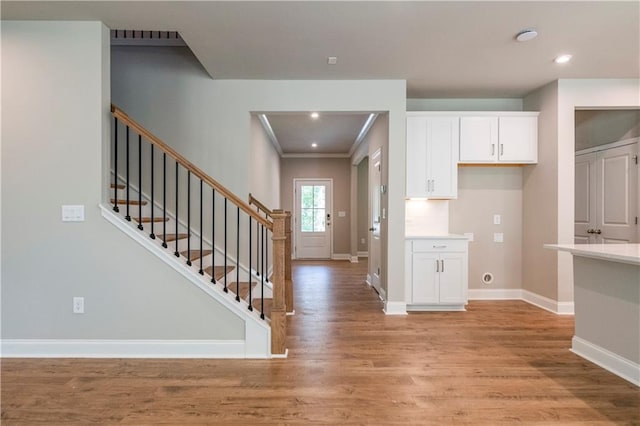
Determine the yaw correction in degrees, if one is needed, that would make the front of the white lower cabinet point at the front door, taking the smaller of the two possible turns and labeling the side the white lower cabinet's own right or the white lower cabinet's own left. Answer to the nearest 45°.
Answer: approximately 135° to the white lower cabinet's own right

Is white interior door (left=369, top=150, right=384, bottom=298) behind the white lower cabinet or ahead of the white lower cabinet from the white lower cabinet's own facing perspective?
behind

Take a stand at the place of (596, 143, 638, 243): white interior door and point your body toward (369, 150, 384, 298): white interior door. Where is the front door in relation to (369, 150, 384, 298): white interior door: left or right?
right

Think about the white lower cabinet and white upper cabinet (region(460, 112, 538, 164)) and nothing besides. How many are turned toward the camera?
2

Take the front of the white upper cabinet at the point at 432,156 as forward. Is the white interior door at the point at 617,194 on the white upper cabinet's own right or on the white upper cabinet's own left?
on the white upper cabinet's own left

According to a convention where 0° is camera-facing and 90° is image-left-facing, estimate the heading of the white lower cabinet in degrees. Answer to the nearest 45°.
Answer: approximately 0°

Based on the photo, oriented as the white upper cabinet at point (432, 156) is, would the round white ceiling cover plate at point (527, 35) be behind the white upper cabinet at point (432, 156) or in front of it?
in front
